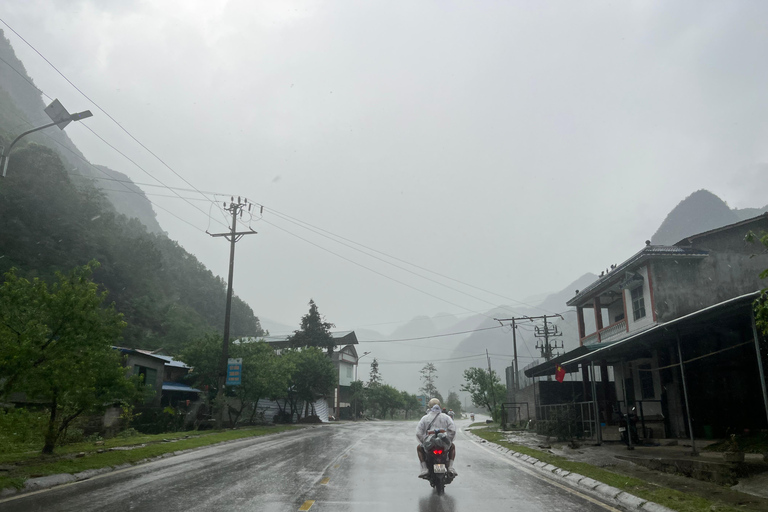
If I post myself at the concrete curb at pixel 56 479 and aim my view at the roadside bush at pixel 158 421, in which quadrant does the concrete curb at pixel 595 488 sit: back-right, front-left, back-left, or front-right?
back-right

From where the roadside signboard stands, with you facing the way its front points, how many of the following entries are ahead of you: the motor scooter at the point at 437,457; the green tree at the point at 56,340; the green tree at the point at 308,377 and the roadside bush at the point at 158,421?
3

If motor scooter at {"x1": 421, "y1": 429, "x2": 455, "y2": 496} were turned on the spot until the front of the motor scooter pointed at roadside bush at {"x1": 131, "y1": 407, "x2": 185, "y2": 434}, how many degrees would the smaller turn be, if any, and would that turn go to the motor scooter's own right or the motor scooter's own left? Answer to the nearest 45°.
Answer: approximately 45° to the motor scooter's own left

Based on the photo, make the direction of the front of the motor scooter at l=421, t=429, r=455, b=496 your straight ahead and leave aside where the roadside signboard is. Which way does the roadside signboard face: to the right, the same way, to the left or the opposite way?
the opposite way

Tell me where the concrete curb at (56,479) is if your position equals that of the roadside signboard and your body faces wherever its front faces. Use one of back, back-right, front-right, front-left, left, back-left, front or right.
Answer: front

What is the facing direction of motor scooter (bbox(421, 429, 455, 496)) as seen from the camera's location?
facing away from the viewer

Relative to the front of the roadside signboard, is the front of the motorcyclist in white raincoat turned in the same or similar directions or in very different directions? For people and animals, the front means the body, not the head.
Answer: very different directions

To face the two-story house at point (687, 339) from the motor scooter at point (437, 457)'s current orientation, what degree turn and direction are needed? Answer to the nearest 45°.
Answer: approximately 45° to its right

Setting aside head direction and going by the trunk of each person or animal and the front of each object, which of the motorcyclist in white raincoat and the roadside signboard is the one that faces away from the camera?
the motorcyclist in white raincoat

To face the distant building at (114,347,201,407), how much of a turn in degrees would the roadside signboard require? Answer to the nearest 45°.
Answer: approximately 135° to its right

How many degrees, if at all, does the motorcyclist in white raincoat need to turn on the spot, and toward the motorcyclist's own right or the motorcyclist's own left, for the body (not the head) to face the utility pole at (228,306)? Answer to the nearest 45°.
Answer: approximately 45° to the motorcyclist's own left

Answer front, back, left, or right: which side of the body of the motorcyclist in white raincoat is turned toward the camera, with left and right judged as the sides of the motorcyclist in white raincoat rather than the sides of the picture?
back

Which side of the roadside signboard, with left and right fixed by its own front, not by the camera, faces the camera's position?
front

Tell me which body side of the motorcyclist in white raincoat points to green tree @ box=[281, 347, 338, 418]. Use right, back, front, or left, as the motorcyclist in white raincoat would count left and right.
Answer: front

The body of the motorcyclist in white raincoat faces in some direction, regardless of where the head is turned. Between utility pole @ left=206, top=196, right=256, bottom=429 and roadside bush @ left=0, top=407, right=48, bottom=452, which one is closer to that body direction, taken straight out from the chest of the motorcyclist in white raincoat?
the utility pole

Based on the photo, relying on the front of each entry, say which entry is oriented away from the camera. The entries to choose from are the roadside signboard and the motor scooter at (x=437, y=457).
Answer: the motor scooter

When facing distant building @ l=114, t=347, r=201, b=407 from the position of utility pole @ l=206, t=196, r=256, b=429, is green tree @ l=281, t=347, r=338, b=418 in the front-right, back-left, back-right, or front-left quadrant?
front-right

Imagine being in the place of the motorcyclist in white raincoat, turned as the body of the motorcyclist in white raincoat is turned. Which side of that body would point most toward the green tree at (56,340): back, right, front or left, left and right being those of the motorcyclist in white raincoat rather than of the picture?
left
